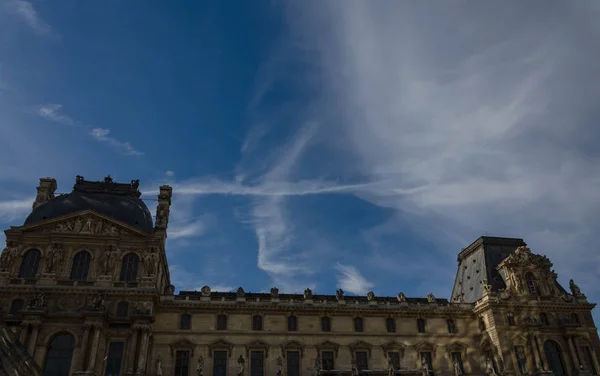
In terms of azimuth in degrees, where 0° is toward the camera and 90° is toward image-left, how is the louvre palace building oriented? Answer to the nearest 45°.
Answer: approximately 0°
